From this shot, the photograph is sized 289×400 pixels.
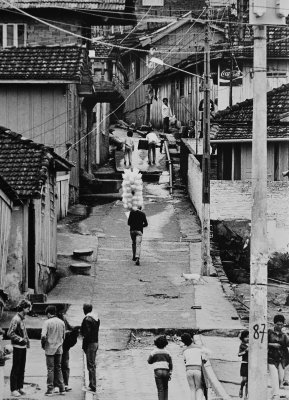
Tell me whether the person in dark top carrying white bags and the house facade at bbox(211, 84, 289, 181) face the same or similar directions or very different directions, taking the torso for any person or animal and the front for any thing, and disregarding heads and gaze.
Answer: very different directions

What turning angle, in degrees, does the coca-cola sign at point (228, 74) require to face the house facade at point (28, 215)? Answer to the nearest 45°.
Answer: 0° — it already faces it

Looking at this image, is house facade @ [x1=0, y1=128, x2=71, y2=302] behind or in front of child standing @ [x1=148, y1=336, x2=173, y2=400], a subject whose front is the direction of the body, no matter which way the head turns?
in front

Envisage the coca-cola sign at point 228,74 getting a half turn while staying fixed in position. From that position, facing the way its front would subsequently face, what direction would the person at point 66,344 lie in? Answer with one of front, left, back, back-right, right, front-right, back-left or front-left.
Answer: back

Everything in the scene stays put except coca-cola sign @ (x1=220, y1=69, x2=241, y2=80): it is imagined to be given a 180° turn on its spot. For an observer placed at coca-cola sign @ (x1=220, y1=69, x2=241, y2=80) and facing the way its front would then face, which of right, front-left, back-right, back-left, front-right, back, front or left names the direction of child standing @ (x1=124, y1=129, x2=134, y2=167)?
back-left

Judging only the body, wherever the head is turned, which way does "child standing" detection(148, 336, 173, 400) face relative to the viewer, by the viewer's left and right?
facing away from the viewer

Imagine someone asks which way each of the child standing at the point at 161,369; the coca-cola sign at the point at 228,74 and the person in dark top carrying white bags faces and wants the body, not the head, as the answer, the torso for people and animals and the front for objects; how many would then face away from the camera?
2

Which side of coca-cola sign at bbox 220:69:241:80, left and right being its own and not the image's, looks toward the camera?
front

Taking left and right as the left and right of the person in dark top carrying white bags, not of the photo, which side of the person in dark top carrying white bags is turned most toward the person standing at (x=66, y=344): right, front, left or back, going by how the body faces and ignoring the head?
back

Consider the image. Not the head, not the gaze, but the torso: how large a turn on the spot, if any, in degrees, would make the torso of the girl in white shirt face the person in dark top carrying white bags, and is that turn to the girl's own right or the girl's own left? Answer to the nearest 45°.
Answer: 0° — they already face them

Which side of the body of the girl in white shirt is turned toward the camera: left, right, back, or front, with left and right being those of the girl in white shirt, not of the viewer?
back

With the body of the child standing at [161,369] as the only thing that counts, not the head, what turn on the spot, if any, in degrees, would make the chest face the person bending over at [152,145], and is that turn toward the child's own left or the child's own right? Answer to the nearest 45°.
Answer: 0° — they already face them

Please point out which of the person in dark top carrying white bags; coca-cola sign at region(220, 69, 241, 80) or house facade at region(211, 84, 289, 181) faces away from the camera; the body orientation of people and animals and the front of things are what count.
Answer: the person in dark top carrying white bags

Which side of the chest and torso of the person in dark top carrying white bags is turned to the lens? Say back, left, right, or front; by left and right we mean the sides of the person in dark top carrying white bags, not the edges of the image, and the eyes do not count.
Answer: back

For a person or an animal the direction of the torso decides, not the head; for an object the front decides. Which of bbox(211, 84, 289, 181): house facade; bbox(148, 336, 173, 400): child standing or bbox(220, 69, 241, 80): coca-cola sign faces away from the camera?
the child standing
